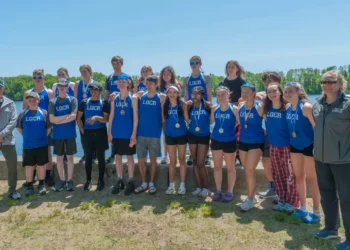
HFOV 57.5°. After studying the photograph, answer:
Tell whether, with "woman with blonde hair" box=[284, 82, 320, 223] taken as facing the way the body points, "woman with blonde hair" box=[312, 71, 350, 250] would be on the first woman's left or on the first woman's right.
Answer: on the first woman's left

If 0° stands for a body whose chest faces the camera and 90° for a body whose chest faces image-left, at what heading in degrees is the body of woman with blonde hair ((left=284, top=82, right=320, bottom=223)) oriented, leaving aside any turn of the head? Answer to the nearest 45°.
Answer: approximately 45°
